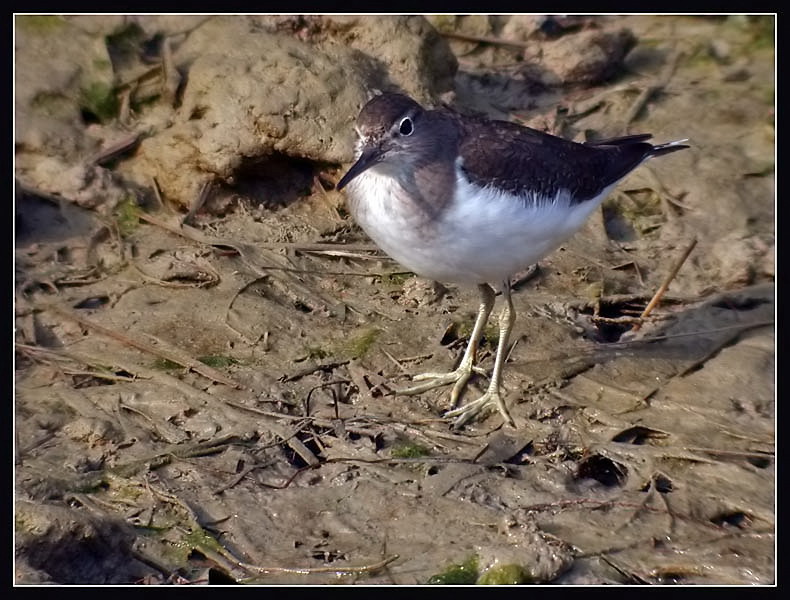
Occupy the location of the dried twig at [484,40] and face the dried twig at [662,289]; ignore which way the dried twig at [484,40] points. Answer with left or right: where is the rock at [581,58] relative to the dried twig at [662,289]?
left

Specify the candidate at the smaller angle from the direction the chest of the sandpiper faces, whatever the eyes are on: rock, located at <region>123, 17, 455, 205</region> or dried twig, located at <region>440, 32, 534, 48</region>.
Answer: the rock

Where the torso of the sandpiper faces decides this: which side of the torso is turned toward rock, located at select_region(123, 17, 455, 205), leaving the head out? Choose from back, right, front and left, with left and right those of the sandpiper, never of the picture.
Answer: right

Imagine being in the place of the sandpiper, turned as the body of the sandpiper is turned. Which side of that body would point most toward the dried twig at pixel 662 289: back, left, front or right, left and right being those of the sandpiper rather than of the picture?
back

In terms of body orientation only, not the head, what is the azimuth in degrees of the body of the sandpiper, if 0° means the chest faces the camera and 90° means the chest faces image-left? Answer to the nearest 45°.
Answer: approximately 45°

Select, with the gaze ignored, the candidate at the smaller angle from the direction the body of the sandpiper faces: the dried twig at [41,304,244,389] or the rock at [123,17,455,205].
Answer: the dried twig

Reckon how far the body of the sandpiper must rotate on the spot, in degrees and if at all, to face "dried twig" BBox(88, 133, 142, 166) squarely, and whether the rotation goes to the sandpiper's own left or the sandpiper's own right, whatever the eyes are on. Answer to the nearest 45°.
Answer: approximately 90° to the sandpiper's own right

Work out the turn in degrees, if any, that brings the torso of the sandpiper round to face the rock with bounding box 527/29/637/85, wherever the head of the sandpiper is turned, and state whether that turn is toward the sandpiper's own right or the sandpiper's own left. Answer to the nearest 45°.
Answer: approximately 135° to the sandpiper's own right
